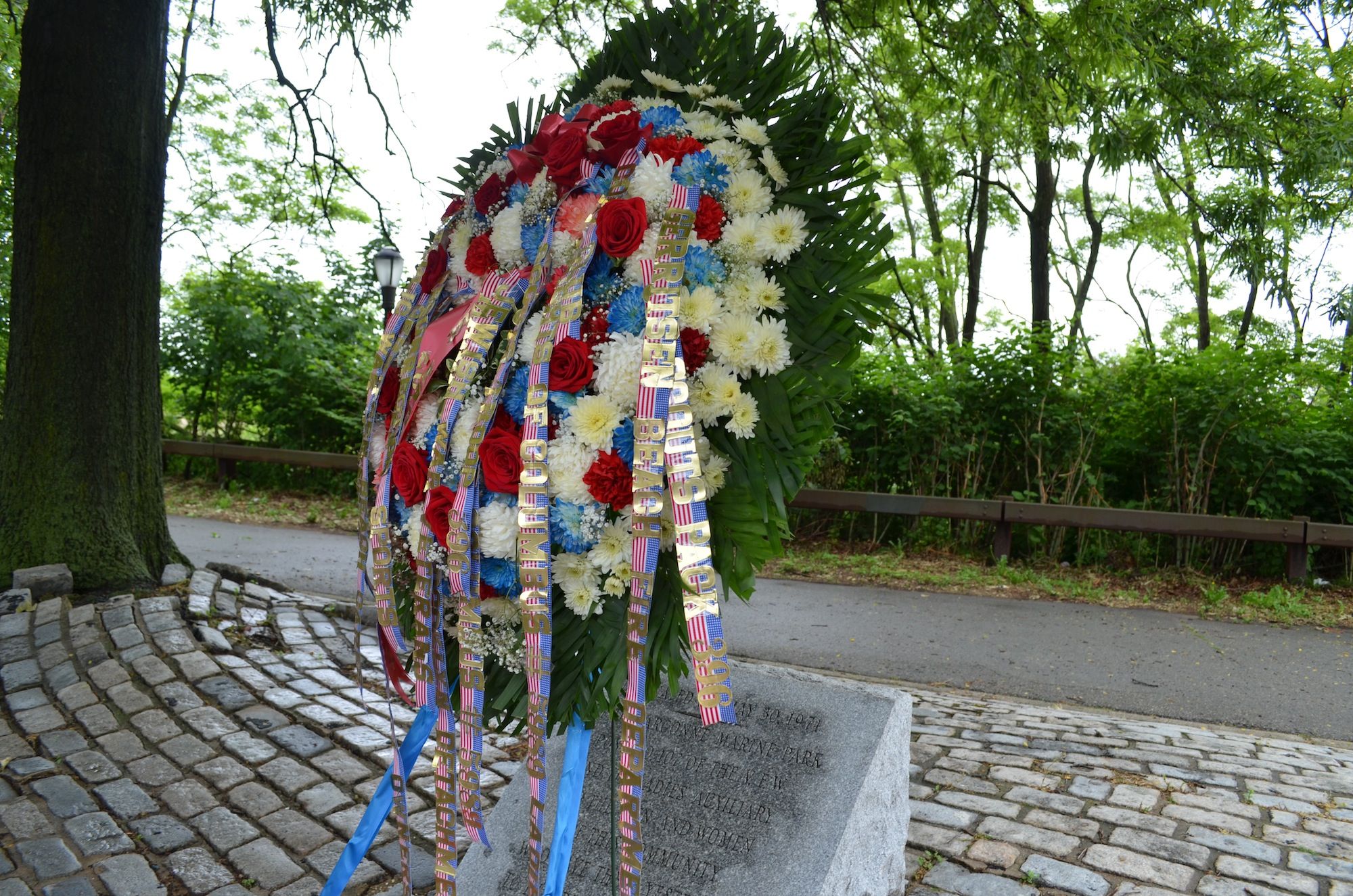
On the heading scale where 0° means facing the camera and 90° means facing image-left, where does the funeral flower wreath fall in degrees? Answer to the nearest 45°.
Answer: approximately 45°

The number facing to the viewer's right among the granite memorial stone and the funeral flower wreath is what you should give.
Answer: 0

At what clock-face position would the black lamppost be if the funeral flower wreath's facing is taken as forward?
The black lamppost is roughly at 4 o'clock from the funeral flower wreath.

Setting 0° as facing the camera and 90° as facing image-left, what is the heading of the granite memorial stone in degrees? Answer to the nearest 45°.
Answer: approximately 45°
